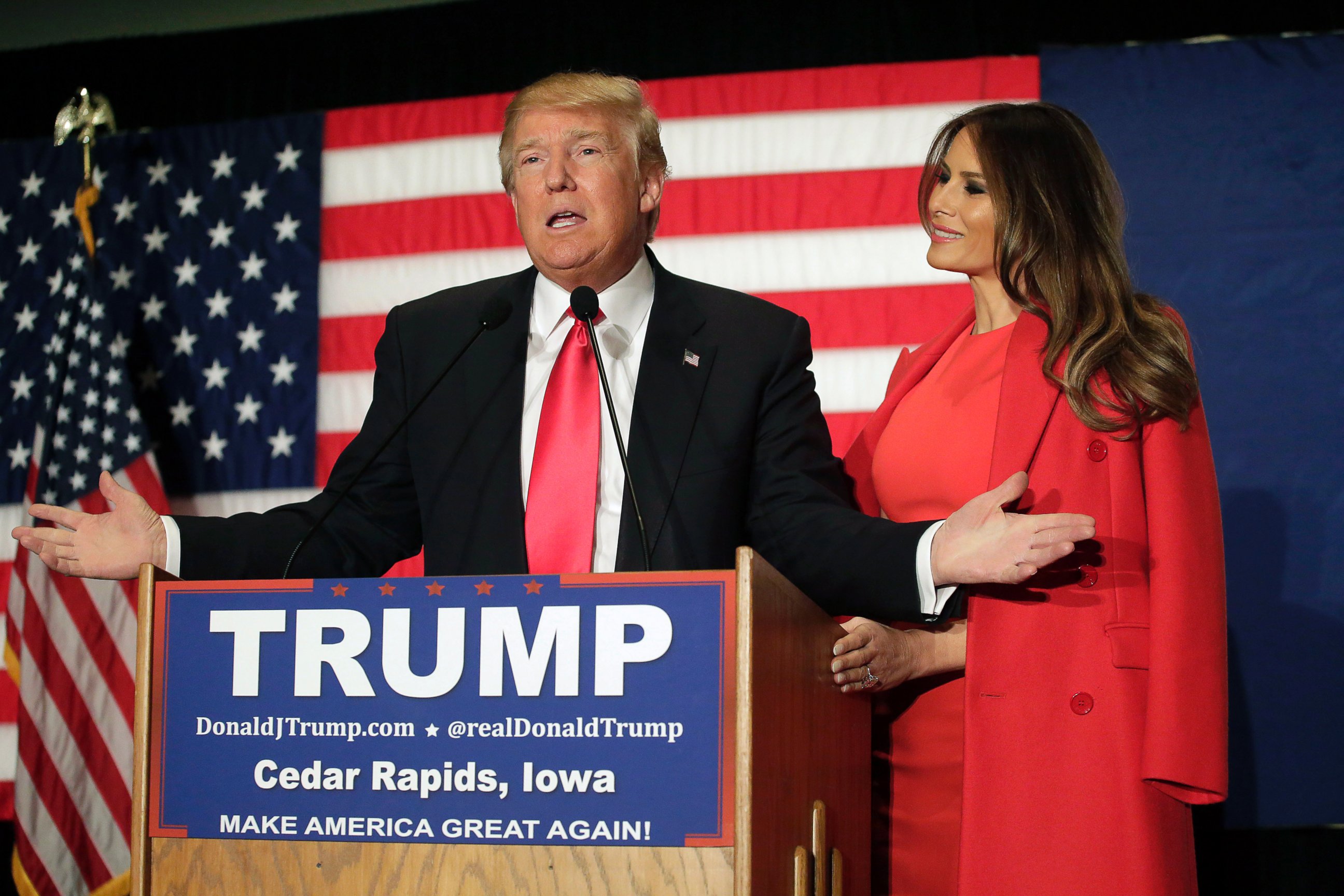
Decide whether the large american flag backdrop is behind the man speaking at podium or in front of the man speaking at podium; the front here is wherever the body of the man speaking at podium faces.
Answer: behind

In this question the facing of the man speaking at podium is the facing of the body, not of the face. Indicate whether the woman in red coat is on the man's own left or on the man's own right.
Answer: on the man's own left

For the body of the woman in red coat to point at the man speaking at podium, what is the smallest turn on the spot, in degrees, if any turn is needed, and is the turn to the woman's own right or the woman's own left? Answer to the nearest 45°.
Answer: approximately 45° to the woman's own right

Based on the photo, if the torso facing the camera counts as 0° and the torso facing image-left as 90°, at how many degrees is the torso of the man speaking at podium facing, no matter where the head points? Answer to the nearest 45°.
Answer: approximately 0°

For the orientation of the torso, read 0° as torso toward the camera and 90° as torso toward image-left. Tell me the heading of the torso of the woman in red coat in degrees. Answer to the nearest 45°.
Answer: approximately 45°

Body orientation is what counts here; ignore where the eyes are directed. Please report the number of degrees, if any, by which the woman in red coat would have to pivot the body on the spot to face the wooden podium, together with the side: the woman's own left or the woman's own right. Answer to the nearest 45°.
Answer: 0° — they already face it

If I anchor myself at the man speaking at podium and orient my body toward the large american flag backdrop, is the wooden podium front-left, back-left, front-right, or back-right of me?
back-left

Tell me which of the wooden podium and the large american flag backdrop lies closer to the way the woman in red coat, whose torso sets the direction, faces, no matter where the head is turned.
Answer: the wooden podium

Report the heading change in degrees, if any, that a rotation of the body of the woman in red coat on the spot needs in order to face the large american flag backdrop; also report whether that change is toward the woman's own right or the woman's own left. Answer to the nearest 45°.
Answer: approximately 90° to the woman's own right

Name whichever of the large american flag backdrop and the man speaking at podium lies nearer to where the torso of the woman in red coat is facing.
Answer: the man speaking at podium
